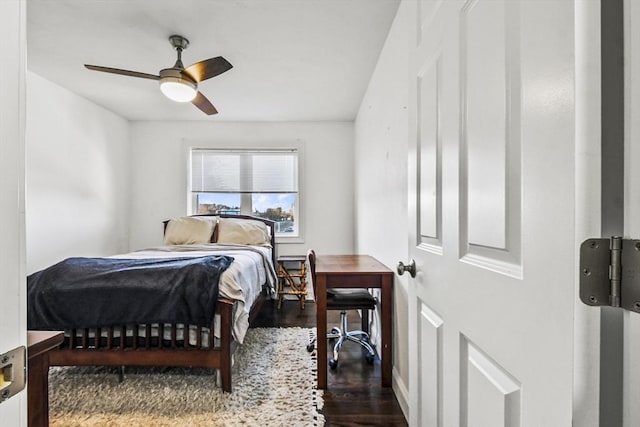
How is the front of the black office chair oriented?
to the viewer's right

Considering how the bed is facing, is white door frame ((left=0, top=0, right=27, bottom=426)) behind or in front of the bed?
in front

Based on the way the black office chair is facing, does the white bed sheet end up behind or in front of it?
behind

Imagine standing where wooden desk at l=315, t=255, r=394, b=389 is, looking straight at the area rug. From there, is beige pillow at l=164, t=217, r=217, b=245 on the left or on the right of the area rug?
right

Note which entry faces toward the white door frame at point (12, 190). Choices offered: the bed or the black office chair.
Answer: the bed

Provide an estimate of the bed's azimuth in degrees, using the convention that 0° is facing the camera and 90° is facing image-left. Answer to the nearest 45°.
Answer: approximately 0°

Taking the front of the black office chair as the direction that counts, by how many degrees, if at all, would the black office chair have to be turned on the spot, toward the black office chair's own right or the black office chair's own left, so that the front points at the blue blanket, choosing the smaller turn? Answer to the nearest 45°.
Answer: approximately 180°

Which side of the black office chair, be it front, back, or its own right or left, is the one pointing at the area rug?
back

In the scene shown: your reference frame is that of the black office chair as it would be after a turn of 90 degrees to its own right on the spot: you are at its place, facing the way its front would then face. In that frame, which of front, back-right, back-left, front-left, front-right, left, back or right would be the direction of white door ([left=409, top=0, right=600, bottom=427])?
front

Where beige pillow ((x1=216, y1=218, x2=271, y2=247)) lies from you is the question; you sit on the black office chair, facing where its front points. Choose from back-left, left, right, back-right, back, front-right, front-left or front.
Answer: back-left

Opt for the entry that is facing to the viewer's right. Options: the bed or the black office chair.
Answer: the black office chair

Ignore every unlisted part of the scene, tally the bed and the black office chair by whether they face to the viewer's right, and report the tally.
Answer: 1

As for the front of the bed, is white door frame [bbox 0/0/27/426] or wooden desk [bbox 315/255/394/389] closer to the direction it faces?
the white door frame
